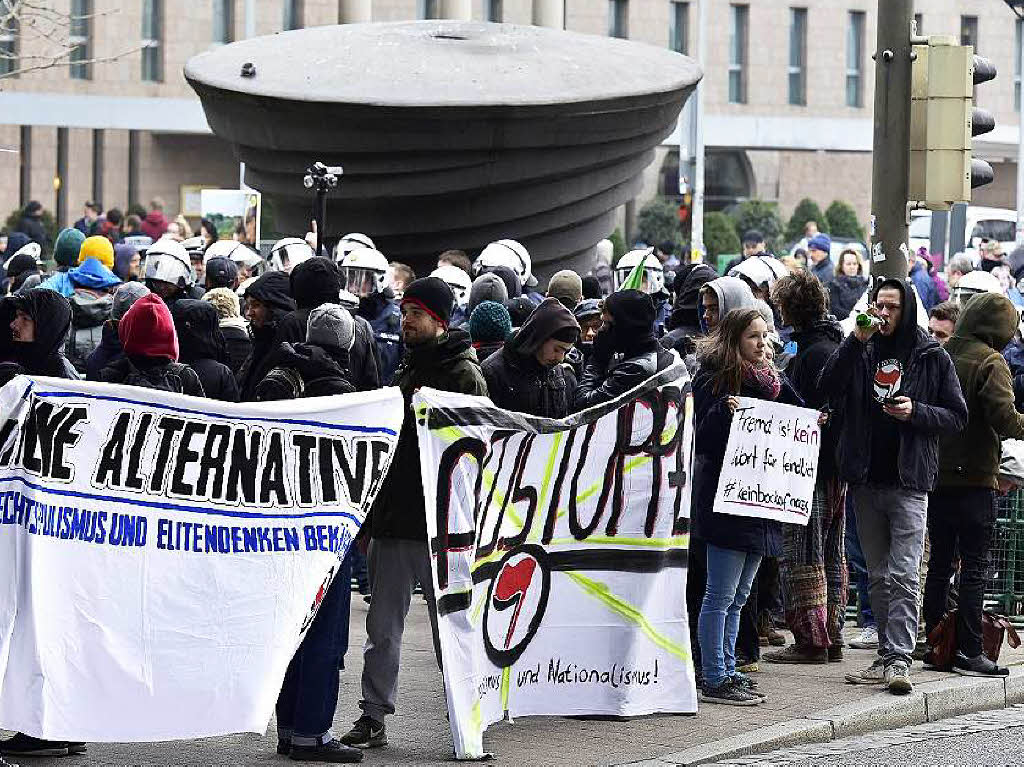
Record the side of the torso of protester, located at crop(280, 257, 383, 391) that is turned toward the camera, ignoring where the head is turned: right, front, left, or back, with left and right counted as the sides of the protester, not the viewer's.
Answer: back

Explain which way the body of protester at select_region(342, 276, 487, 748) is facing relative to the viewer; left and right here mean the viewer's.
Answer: facing the viewer and to the left of the viewer

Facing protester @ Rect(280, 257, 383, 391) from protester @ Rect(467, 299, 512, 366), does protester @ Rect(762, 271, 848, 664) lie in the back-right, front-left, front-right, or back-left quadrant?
back-left

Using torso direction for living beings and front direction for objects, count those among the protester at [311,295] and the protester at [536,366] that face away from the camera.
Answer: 1

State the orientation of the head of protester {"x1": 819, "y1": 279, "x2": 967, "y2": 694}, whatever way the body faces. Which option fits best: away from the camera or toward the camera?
toward the camera

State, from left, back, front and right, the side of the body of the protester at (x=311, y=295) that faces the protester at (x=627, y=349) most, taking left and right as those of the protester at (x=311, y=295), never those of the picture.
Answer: right

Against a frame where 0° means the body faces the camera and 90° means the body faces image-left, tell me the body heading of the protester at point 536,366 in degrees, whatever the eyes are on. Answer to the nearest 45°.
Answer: approximately 315°

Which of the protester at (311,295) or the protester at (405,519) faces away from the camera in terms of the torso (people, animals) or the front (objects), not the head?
the protester at (311,295)

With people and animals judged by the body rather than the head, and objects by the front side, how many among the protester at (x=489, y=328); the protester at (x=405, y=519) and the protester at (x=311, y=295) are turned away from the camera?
2
